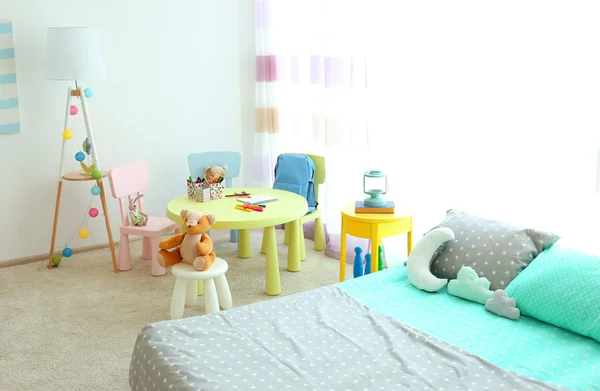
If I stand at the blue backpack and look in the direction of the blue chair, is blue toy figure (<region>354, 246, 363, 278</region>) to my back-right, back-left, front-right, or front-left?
back-left

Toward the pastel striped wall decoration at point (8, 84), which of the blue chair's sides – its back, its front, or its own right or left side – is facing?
right

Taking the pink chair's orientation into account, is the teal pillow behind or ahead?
ahead

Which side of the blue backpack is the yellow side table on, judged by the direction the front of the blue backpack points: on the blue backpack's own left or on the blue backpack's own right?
on the blue backpack's own left

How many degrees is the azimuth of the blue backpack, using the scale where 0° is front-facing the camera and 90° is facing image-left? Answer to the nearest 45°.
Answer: approximately 45°

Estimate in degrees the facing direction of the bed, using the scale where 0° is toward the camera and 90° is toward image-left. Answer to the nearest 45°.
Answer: approximately 45°

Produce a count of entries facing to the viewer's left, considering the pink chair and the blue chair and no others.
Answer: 0

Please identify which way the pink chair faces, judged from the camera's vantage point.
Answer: facing the viewer and to the right of the viewer

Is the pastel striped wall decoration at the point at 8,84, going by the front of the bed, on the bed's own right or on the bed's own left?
on the bed's own right

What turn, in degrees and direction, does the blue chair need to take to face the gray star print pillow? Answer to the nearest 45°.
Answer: approximately 45° to its left
